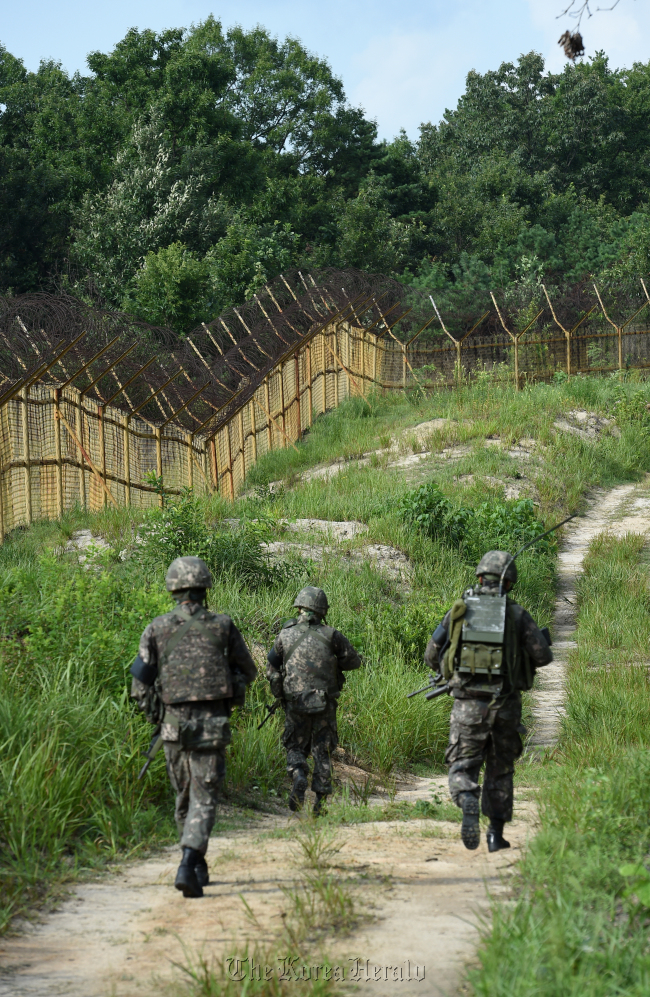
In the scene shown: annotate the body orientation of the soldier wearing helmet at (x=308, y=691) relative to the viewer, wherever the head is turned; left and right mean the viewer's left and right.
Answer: facing away from the viewer

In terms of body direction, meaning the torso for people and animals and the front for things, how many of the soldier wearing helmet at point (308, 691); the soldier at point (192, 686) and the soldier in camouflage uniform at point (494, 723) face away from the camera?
3

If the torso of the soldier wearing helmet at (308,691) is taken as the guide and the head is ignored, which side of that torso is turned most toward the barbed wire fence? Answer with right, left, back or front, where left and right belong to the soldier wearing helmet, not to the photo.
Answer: front

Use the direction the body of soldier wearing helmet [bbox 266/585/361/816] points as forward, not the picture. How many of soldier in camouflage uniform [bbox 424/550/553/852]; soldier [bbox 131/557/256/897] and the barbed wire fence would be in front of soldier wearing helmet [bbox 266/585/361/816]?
1

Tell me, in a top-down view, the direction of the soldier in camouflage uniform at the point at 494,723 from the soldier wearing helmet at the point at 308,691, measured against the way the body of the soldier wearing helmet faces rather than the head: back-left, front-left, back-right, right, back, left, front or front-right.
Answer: back-right

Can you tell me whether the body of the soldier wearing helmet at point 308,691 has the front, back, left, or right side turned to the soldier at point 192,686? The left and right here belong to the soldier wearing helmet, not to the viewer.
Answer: back

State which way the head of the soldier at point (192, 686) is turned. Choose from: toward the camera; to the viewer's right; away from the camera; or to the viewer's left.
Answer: away from the camera

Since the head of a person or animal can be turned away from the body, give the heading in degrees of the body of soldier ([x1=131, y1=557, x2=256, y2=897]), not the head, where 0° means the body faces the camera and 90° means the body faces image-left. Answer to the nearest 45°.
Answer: approximately 180°

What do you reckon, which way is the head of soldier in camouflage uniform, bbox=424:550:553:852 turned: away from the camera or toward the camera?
away from the camera

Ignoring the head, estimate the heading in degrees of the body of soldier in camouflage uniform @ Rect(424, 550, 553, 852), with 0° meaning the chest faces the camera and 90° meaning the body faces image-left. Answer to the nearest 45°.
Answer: approximately 180°
